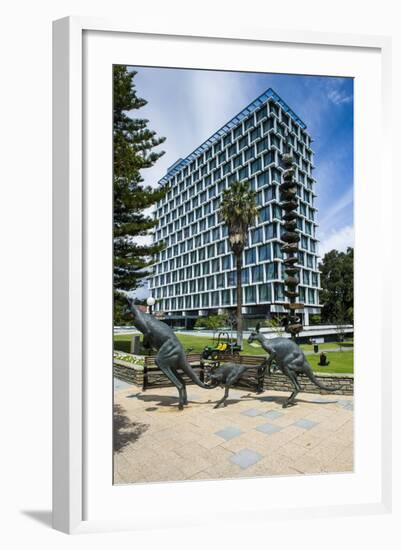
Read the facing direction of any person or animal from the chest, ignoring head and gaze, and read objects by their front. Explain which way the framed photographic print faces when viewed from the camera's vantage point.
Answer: facing the viewer and to the right of the viewer
